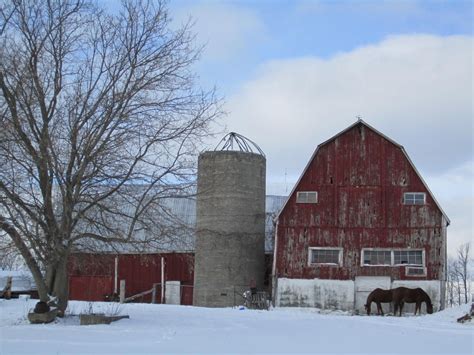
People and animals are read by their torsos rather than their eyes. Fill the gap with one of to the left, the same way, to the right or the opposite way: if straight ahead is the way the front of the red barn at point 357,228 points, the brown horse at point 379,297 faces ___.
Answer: to the right

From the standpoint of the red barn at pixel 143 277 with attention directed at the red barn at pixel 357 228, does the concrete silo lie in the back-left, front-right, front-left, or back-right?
front-right

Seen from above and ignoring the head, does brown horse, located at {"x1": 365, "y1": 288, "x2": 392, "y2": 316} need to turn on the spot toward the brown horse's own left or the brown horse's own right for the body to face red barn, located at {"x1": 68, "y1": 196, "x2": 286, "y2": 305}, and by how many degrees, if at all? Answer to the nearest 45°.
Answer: approximately 45° to the brown horse's own right

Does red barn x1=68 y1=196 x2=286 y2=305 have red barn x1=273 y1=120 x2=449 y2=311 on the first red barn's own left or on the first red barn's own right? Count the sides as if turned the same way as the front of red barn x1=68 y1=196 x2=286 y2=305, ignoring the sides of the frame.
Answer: on the first red barn's own left

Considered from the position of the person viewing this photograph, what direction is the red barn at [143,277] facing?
facing the viewer

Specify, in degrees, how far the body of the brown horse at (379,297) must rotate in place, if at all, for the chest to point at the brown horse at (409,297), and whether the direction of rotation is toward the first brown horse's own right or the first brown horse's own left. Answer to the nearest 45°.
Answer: approximately 180°

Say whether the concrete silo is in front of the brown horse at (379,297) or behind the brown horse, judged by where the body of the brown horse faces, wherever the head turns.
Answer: in front

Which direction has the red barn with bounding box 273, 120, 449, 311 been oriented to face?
toward the camera

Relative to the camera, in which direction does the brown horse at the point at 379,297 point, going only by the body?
to the viewer's left
